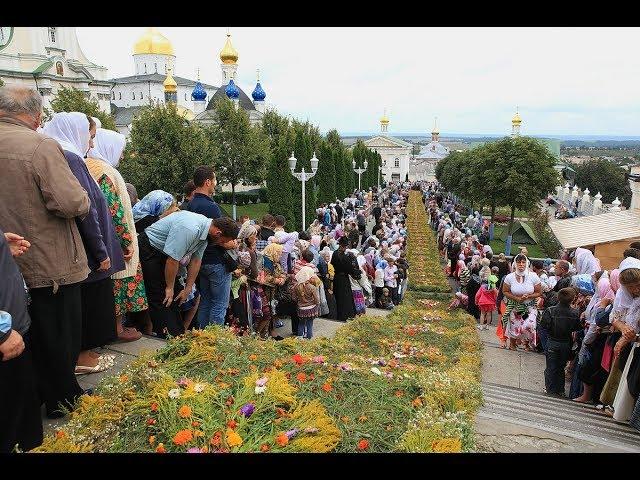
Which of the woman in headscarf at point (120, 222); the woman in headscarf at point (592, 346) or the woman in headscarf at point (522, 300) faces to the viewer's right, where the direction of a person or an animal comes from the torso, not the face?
the woman in headscarf at point (120, 222)

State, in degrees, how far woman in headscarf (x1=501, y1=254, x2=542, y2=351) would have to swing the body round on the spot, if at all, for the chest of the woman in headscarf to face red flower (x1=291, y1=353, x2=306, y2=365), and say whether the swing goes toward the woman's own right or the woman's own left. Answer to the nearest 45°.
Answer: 0° — they already face it

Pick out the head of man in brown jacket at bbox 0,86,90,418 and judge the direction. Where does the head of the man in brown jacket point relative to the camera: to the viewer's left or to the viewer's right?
to the viewer's right

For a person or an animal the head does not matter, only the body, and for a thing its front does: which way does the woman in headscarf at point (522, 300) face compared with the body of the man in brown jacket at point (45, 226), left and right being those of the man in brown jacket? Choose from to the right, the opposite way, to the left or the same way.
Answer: the opposite way

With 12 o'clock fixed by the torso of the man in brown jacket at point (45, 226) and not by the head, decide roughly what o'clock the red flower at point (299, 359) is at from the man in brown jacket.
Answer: The red flower is roughly at 1 o'clock from the man in brown jacket.

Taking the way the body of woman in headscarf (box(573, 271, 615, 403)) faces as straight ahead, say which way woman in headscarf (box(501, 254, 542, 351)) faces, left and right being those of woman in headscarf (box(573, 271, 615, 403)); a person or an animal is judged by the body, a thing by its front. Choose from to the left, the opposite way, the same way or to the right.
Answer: to the left

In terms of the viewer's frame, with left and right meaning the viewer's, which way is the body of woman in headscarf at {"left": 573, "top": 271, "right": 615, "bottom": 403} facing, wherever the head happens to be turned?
facing to the left of the viewer

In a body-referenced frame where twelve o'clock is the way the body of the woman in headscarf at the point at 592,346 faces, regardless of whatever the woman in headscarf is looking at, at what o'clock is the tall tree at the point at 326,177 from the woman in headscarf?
The tall tree is roughly at 2 o'clock from the woman in headscarf.

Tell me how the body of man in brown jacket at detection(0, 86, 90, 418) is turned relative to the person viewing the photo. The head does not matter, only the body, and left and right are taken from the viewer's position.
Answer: facing away from the viewer and to the right of the viewer

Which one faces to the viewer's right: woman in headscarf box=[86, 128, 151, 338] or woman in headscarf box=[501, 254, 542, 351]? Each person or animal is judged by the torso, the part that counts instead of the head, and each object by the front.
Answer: woman in headscarf box=[86, 128, 151, 338]

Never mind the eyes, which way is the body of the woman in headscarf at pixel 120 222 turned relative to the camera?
to the viewer's right
